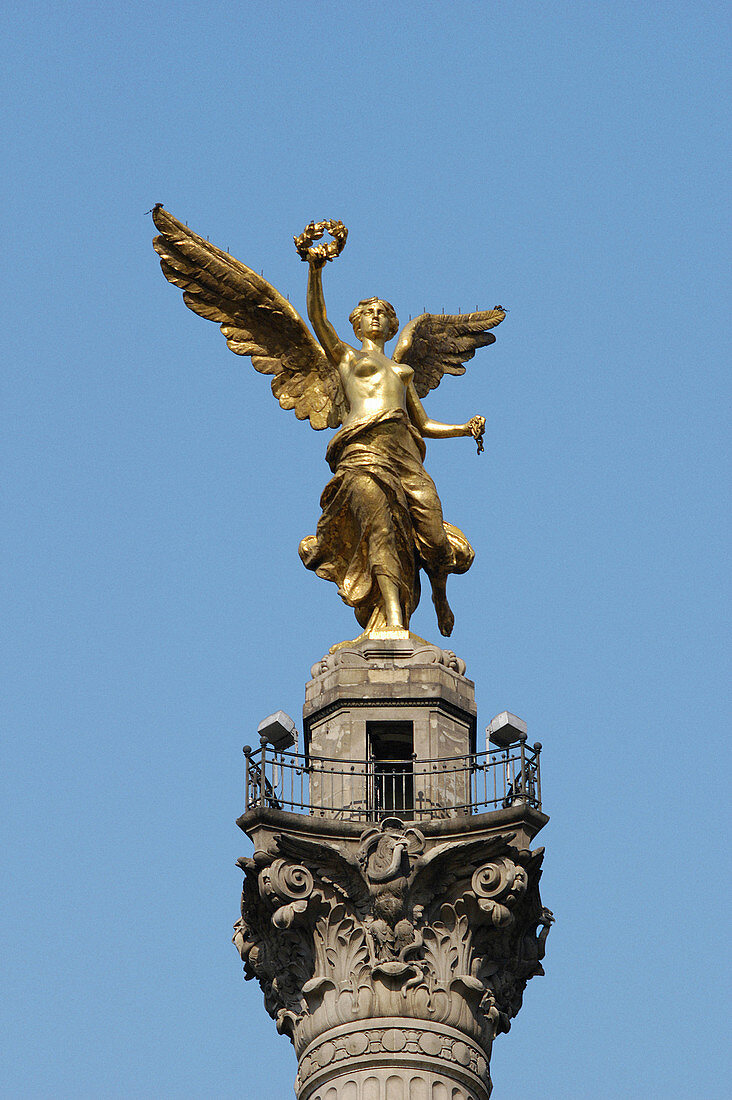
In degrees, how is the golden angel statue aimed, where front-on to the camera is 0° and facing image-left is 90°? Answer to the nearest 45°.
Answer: approximately 0°
